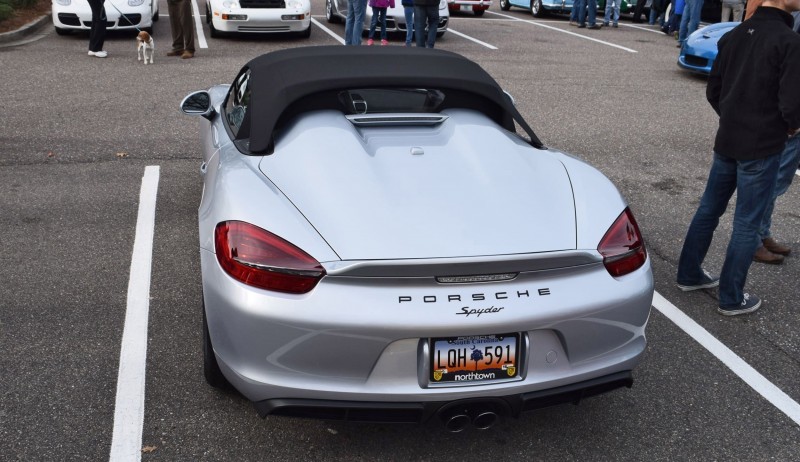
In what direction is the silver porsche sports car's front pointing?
away from the camera

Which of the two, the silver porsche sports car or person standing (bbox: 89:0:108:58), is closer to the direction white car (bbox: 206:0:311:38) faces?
the silver porsche sports car

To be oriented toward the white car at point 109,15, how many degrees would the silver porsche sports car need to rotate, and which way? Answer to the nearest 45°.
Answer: approximately 45° to its left

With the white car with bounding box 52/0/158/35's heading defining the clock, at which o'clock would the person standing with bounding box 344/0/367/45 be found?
The person standing is roughly at 10 o'clock from the white car.

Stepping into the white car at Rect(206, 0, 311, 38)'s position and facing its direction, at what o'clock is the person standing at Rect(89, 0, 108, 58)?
The person standing is roughly at 2 o'clock from the white car.

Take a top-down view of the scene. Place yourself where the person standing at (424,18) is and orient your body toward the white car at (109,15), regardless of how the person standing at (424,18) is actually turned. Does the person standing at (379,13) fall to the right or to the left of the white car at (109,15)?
right

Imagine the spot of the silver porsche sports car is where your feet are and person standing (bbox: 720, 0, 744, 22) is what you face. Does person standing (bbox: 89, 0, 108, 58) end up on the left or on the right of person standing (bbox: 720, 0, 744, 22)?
left

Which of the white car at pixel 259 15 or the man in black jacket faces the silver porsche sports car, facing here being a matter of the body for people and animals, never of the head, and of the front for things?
the white car
